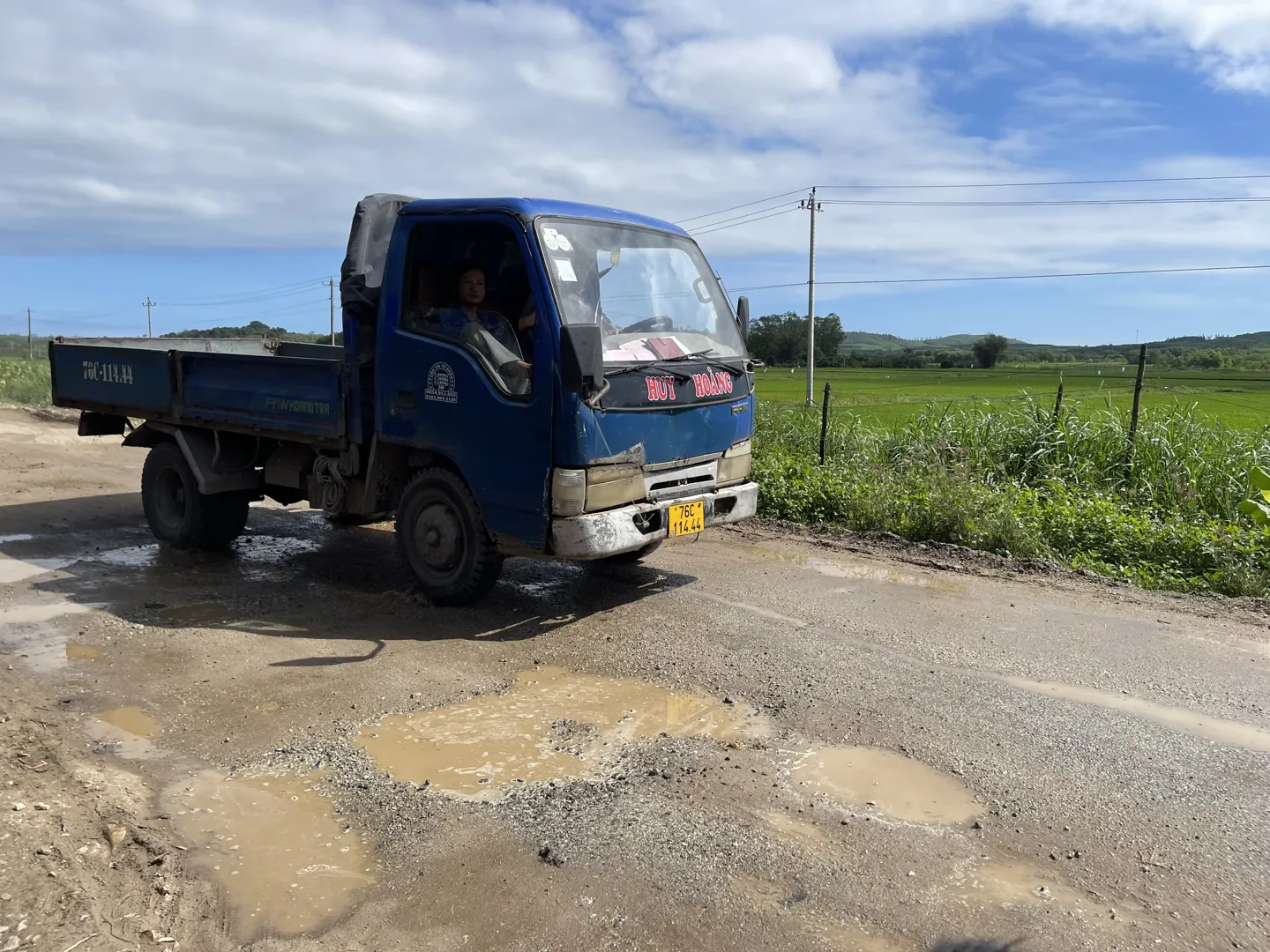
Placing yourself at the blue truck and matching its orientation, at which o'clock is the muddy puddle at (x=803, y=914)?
The muddy puddle is roughly at 1 o'clock from the blue truck.

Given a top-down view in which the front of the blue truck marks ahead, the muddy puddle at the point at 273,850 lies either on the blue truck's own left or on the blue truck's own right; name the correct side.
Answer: on the blue truck's own right

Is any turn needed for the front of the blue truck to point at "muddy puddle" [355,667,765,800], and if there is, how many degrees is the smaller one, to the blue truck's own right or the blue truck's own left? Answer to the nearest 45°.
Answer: approximately 45° to the blue truck's own right

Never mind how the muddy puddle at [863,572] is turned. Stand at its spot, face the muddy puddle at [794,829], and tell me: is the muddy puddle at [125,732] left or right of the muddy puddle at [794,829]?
right

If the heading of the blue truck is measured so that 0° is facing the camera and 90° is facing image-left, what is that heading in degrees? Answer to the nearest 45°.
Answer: approximately 315°

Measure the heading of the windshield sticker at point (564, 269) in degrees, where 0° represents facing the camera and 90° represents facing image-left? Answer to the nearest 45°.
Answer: approximately 315°

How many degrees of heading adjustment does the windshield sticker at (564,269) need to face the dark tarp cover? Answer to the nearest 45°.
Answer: approximately 180°

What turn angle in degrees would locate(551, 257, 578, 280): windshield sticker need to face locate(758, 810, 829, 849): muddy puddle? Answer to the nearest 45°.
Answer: approximately 45° to its right

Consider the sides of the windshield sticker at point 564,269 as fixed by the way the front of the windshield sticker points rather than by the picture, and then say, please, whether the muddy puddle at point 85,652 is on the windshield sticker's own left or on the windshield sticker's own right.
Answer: on the windshield sticker's own right

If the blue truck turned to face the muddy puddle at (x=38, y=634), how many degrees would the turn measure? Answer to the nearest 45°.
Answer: approximately 135° to its right

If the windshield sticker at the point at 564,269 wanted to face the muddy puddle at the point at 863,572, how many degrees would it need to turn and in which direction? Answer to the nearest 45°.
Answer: approximately 90° to its left

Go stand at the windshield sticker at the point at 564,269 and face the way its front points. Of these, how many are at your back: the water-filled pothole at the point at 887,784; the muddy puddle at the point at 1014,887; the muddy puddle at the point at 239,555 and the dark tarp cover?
2

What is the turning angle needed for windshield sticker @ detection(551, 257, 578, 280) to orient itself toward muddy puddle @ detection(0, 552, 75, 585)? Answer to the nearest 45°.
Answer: approximately 135° to its right
